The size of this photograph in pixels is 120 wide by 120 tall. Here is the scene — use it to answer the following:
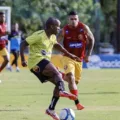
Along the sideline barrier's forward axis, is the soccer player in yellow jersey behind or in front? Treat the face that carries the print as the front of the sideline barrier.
in front

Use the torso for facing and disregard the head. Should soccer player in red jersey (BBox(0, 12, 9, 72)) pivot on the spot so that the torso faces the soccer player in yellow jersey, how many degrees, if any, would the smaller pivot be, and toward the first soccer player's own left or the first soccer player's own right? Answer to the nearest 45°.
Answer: approximately 45° to the first soccer player's own right

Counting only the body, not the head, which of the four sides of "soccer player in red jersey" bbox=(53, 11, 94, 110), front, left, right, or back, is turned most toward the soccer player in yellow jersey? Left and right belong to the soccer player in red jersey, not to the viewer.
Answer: front

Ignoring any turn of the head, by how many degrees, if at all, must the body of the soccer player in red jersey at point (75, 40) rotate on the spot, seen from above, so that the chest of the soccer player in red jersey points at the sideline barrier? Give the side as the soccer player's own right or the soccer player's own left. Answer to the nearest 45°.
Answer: approximately 180°

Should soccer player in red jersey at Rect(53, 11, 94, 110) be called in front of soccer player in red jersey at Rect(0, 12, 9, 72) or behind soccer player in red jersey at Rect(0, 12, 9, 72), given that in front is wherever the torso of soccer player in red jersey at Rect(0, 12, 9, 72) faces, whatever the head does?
in front

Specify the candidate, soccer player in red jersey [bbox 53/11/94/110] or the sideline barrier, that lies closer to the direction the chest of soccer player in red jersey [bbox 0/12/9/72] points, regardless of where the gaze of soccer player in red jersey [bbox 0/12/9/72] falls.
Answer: the soccer player in red jersey

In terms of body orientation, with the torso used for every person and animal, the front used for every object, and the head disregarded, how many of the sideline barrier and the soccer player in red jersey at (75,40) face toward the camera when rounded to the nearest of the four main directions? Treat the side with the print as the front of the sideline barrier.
2

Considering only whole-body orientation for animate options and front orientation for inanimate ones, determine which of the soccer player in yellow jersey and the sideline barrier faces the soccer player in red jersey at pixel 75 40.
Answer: the sideline barrier
